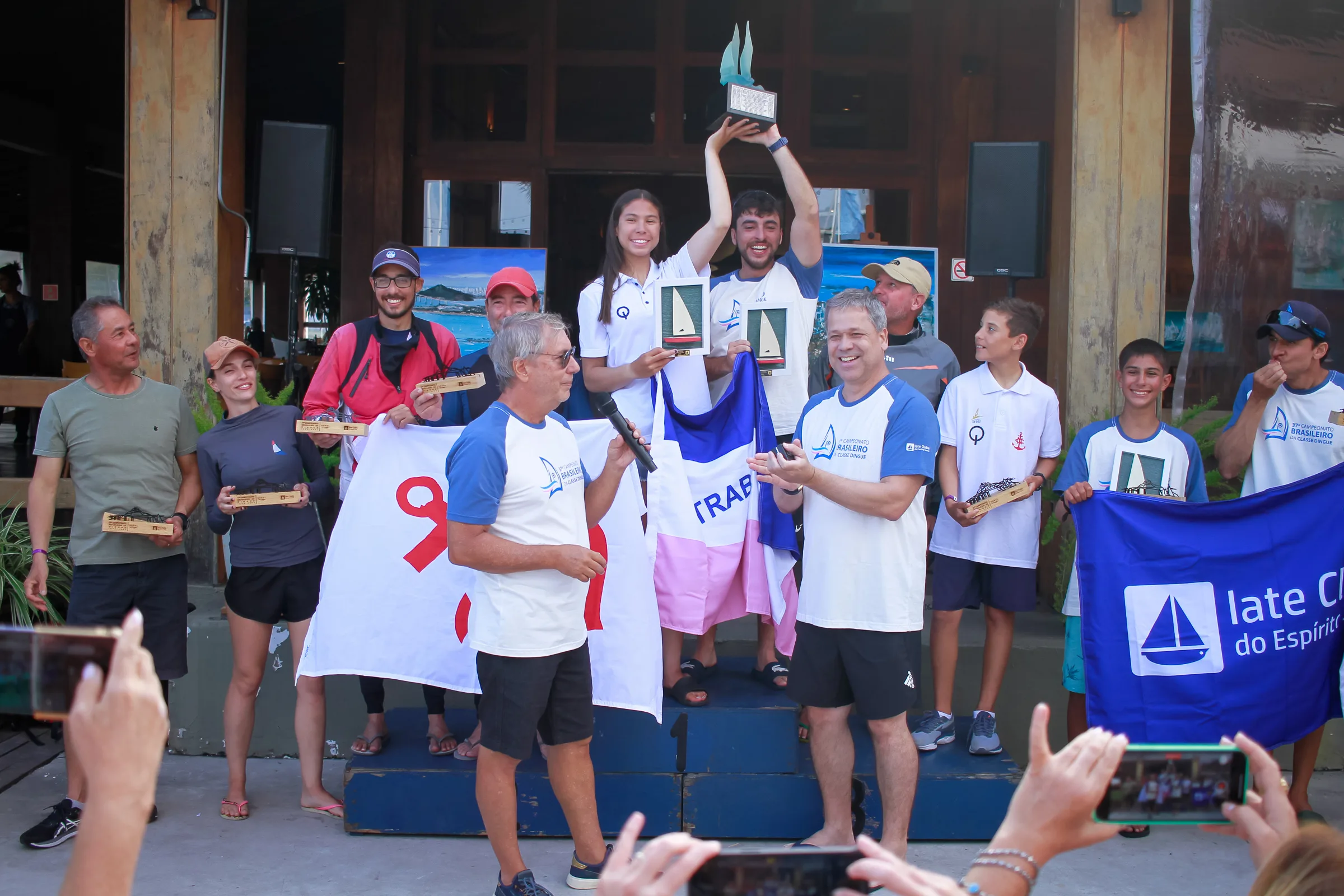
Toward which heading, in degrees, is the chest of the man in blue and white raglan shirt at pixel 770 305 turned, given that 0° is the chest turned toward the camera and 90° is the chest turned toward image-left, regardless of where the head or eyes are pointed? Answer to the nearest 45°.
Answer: approximately 0°

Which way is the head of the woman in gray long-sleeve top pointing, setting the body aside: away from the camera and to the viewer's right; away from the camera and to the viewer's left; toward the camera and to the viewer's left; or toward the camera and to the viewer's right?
toward the camera and to the viewer's right

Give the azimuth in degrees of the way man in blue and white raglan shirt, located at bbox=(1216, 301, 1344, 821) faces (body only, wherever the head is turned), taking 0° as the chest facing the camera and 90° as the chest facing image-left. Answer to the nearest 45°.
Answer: approximately 45°

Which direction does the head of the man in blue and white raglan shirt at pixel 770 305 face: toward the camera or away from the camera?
toward the camera

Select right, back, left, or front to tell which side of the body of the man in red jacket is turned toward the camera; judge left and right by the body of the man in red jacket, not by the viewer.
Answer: front

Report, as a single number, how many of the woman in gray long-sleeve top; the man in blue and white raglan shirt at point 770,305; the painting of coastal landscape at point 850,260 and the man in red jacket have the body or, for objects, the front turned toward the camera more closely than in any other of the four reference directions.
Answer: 4

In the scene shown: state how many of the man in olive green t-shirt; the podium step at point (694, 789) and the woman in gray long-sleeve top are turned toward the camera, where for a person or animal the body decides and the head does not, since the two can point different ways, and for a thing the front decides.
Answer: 3

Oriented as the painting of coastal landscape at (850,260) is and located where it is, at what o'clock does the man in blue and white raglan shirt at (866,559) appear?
The man in blue and white raglan shirt is roughly at 12 o'clock from the painting of coastal landscape.

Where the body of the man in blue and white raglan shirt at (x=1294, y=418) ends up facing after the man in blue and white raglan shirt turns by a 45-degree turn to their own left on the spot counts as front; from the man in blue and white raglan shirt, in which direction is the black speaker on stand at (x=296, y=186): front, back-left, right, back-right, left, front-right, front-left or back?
right

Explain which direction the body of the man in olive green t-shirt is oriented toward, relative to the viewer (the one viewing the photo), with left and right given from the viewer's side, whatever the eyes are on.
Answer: facing the viewer

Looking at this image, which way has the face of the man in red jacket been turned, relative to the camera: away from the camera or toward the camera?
toward the camera

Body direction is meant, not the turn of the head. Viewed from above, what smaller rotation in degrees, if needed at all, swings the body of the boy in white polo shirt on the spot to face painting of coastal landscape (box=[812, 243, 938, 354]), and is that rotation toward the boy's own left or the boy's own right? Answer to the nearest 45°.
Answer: approximately 180°

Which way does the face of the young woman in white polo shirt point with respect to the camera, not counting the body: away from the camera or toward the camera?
toward the camera
